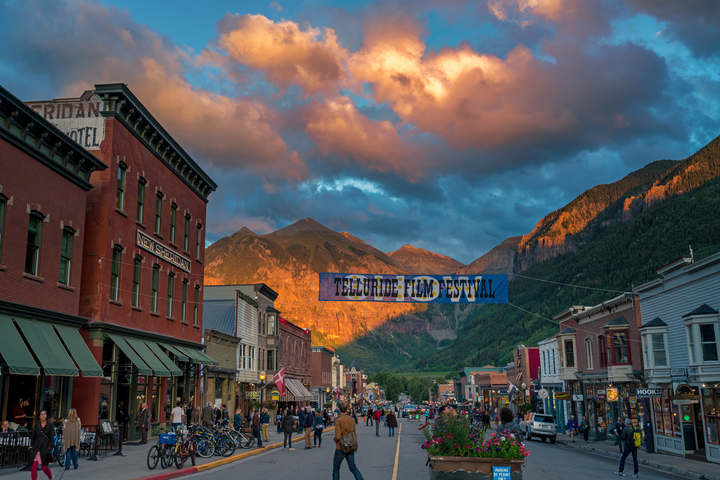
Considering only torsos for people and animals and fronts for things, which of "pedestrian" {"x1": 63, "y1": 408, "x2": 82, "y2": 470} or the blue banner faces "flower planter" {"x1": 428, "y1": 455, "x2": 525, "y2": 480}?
the blue banner

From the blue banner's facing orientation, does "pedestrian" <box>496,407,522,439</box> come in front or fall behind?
in front

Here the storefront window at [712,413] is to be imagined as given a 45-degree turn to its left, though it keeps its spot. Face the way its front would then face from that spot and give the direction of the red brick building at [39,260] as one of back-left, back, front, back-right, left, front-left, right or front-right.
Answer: front-right

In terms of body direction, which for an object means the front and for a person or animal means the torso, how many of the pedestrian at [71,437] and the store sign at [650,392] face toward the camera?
1

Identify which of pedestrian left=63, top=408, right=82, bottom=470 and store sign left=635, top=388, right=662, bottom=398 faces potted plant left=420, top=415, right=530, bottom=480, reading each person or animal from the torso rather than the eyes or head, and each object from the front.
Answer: the store sign

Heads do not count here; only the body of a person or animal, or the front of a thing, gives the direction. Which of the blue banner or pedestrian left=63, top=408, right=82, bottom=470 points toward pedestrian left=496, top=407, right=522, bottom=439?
the blue banner

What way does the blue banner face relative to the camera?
toward the camera

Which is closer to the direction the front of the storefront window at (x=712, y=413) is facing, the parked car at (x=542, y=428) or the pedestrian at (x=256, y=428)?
the pedestrian

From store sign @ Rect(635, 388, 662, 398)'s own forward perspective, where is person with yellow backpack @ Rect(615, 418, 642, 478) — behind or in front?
in front

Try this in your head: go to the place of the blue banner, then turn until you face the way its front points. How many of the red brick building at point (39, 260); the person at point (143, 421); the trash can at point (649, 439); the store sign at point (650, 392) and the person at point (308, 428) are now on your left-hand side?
2

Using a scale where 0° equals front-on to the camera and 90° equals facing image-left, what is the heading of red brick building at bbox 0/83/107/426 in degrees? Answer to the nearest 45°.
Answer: approximately 315°
